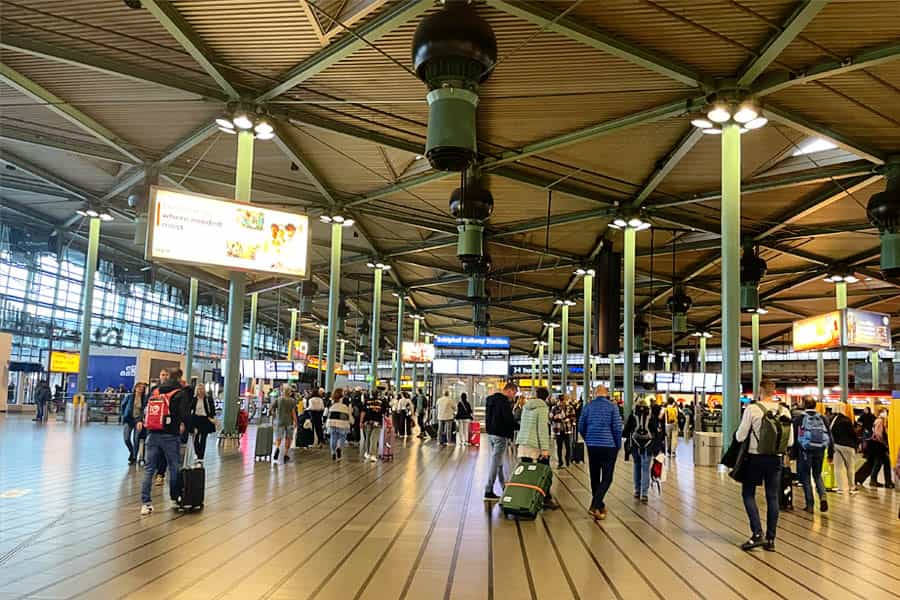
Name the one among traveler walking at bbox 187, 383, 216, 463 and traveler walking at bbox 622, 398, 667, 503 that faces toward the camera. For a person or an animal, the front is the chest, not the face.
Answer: traveler walking at bbox 187, 383, 216, 463

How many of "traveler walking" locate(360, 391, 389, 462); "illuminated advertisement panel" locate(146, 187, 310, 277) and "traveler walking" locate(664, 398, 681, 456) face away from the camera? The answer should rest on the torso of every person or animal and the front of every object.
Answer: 2

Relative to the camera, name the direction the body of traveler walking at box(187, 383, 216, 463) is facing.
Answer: toward the camera

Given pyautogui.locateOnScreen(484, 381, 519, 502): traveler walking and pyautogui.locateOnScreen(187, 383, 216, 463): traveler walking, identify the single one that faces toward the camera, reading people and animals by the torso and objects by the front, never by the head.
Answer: pyautogui.locateOnScreen(187, 383, 216, 463): traveler walking

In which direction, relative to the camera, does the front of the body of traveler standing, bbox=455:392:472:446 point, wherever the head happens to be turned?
away from the camera

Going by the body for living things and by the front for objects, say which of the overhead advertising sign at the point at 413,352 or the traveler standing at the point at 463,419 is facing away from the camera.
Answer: the traveler standing

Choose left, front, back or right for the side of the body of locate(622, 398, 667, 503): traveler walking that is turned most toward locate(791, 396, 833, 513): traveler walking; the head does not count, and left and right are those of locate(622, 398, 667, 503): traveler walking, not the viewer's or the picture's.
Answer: right

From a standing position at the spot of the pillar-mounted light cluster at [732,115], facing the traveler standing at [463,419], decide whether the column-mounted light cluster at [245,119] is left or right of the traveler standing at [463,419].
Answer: left

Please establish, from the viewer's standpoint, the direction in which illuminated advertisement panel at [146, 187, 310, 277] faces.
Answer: facing the viewer and to the right of the viewer

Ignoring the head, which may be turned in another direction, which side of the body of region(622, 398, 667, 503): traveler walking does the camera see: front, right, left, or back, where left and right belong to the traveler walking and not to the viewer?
back

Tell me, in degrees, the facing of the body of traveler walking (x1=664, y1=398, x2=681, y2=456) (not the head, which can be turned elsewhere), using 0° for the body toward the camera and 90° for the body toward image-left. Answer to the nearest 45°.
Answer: approximately 180°

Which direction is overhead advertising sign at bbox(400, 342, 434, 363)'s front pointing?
toward the camera

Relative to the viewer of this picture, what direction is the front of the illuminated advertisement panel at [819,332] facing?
facing the viewer and to the left of the viewer
